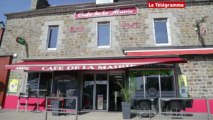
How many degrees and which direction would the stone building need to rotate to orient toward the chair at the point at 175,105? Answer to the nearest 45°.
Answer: approximately 45° to its left

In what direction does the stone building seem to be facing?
toward the camera
